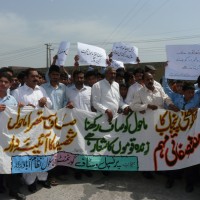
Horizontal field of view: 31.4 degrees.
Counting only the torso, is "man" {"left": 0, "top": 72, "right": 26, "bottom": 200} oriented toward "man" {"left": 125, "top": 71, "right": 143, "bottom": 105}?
no

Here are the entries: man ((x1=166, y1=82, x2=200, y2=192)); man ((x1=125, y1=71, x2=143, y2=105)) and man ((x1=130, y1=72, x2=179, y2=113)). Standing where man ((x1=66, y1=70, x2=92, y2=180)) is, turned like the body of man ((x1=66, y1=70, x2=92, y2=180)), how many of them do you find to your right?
0

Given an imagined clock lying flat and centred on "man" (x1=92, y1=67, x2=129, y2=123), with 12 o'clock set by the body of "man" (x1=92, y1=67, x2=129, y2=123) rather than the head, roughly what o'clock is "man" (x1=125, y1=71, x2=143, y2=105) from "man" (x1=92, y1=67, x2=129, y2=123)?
"man" (x1=125, y1=71, x2=143, y2=105) is roughly at 9 o'clock from "man" (x1=92, y1=67, x2=129, y2=123).

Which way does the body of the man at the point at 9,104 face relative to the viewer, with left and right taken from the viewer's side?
facing the viewer

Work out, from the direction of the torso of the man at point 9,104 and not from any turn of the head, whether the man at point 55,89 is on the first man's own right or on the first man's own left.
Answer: on the first man's own left

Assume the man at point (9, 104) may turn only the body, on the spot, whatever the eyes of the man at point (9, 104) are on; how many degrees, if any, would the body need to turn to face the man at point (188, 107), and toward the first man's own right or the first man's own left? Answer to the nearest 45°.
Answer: approximately 90° to the first man's own left

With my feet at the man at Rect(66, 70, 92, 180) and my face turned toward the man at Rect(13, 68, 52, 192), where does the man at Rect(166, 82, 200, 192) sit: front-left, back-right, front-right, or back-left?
back-left

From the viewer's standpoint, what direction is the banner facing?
toward the camera

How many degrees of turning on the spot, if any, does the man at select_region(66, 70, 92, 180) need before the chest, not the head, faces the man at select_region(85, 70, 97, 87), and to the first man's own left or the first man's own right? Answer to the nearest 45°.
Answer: approximately 180°

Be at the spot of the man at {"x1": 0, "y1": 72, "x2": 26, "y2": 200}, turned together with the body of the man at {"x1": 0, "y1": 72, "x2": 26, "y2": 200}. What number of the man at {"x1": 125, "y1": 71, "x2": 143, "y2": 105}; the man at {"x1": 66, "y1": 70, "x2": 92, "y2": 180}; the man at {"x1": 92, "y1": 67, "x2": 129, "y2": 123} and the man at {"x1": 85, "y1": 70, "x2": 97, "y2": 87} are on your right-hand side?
0

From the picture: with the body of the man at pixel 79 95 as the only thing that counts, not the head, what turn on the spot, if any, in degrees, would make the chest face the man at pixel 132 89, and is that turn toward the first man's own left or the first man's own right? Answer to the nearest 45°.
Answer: approximately 90° to the first man's own left

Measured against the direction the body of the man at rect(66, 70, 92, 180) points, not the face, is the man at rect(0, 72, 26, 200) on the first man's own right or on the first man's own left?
on the first man's own right

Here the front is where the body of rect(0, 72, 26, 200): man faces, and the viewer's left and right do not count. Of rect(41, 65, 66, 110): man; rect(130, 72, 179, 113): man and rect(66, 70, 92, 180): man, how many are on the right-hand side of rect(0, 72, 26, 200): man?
0

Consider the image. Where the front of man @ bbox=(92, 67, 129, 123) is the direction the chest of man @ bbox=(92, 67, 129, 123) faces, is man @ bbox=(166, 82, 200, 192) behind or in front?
in front

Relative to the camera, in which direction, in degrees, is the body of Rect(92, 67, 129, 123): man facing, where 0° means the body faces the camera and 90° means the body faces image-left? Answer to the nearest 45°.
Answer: approximately 315°
